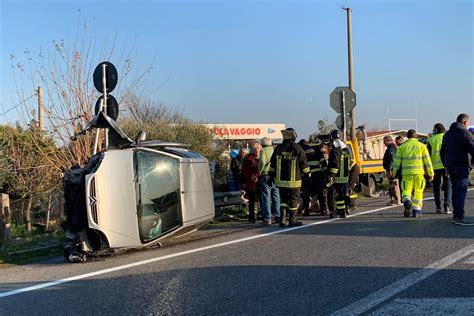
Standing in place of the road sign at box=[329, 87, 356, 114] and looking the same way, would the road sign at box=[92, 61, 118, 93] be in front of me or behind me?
behind

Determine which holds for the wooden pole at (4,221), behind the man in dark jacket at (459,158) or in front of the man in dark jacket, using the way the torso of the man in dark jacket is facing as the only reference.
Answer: behind

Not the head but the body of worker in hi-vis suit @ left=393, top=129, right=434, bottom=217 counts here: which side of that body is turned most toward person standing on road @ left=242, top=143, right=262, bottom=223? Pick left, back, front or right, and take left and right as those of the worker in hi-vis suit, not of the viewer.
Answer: left

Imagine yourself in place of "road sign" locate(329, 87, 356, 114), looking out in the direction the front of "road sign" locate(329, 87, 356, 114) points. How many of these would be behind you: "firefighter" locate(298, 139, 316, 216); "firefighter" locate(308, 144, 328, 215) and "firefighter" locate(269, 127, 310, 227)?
3

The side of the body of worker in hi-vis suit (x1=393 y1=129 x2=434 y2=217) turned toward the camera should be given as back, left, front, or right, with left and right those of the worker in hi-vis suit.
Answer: back

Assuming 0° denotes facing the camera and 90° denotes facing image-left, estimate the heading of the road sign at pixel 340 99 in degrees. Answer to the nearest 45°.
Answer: approximately 180°

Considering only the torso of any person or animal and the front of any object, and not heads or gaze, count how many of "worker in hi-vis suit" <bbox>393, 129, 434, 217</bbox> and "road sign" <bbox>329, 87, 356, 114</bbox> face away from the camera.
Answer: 2

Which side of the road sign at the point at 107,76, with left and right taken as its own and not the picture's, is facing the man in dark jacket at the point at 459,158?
right

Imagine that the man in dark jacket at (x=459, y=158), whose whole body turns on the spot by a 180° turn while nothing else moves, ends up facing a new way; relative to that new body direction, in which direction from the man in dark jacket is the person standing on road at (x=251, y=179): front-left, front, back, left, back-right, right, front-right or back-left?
front-right

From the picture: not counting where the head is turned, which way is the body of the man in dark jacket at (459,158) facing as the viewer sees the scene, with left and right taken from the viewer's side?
facing away from the viewer and to the right of the viewer

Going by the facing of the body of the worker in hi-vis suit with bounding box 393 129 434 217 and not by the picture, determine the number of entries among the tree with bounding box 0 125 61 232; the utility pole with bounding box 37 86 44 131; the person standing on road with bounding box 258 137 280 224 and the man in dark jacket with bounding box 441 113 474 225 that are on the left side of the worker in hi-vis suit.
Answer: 3

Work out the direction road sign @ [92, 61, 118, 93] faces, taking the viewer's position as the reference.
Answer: facing away from the viewer

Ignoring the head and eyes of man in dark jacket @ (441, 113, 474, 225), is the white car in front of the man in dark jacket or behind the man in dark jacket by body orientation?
behind
